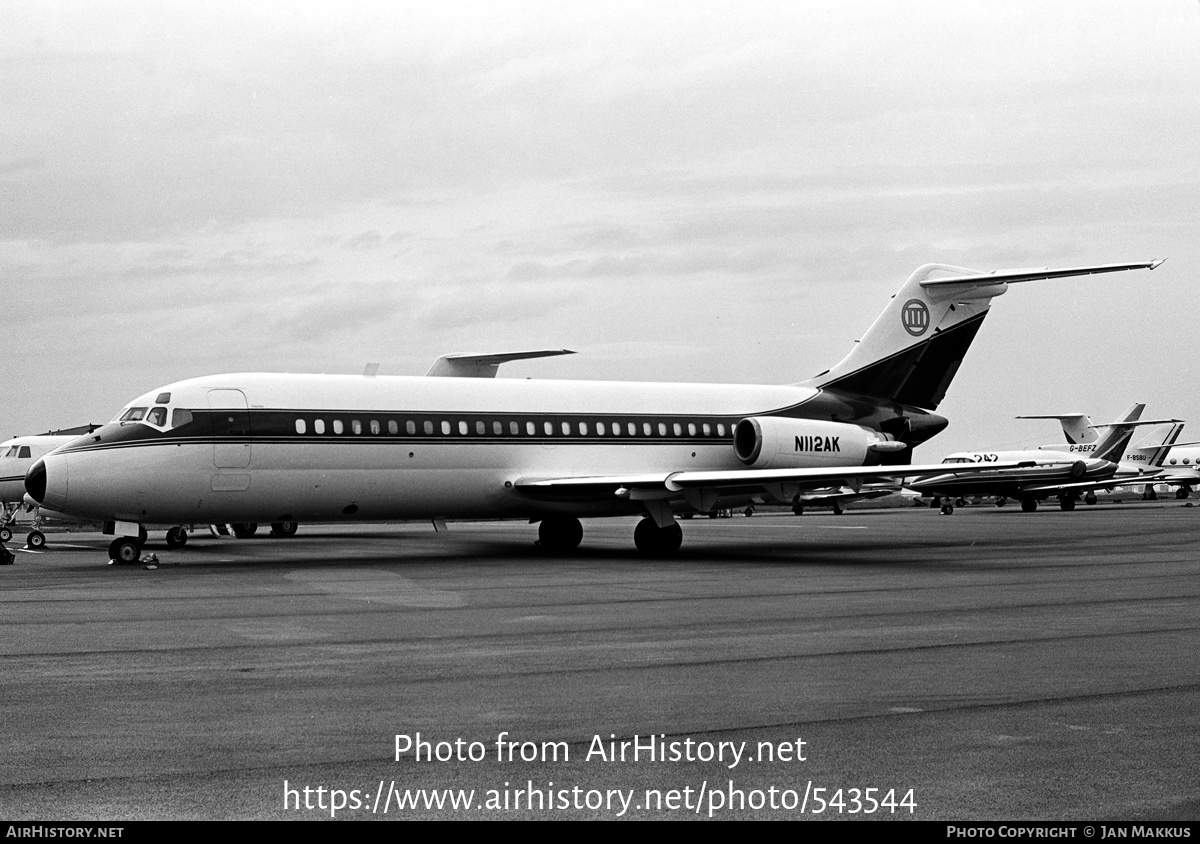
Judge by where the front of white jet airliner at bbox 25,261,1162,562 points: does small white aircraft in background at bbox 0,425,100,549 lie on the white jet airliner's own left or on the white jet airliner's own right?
on the white jet airliner's own right

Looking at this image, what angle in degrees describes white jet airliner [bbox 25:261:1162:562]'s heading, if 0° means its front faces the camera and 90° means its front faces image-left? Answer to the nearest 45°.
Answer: approximately 45°
